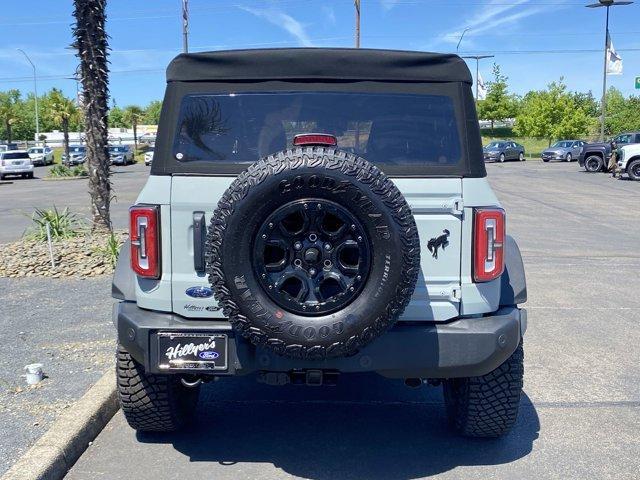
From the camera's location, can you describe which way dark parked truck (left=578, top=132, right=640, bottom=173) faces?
facing to the left of the viewer

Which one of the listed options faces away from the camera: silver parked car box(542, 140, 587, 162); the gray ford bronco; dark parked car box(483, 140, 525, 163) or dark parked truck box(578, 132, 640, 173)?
the gray ford bronco

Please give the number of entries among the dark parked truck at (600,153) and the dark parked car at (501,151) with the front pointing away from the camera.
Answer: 0

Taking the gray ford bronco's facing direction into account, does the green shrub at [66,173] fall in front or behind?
in front

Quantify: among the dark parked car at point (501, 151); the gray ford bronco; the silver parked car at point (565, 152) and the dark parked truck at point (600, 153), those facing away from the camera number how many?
1

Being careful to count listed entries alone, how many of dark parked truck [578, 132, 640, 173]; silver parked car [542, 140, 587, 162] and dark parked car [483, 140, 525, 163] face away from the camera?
0

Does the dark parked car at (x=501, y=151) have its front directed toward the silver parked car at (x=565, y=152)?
no

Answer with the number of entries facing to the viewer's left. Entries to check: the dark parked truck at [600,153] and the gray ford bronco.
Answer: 1

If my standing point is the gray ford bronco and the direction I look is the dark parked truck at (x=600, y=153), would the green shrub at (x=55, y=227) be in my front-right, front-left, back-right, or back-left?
front-left

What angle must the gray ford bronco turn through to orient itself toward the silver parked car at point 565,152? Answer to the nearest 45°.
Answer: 0° — it already faces it

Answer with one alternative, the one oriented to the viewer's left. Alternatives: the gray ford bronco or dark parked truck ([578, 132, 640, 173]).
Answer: the dark parked truck

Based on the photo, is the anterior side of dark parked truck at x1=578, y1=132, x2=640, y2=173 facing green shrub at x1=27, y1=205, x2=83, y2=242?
no

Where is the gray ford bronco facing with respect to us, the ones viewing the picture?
facing away from the viewer

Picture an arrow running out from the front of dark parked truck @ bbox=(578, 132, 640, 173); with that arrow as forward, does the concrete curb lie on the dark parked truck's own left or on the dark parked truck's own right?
on the dark parked truck's own left

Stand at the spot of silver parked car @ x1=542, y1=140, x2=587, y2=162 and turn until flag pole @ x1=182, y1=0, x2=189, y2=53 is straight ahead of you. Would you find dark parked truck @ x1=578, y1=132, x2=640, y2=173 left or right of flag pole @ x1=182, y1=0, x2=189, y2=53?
left

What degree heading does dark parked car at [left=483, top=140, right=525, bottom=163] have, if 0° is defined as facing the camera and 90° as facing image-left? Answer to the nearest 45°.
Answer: approximately 45°
